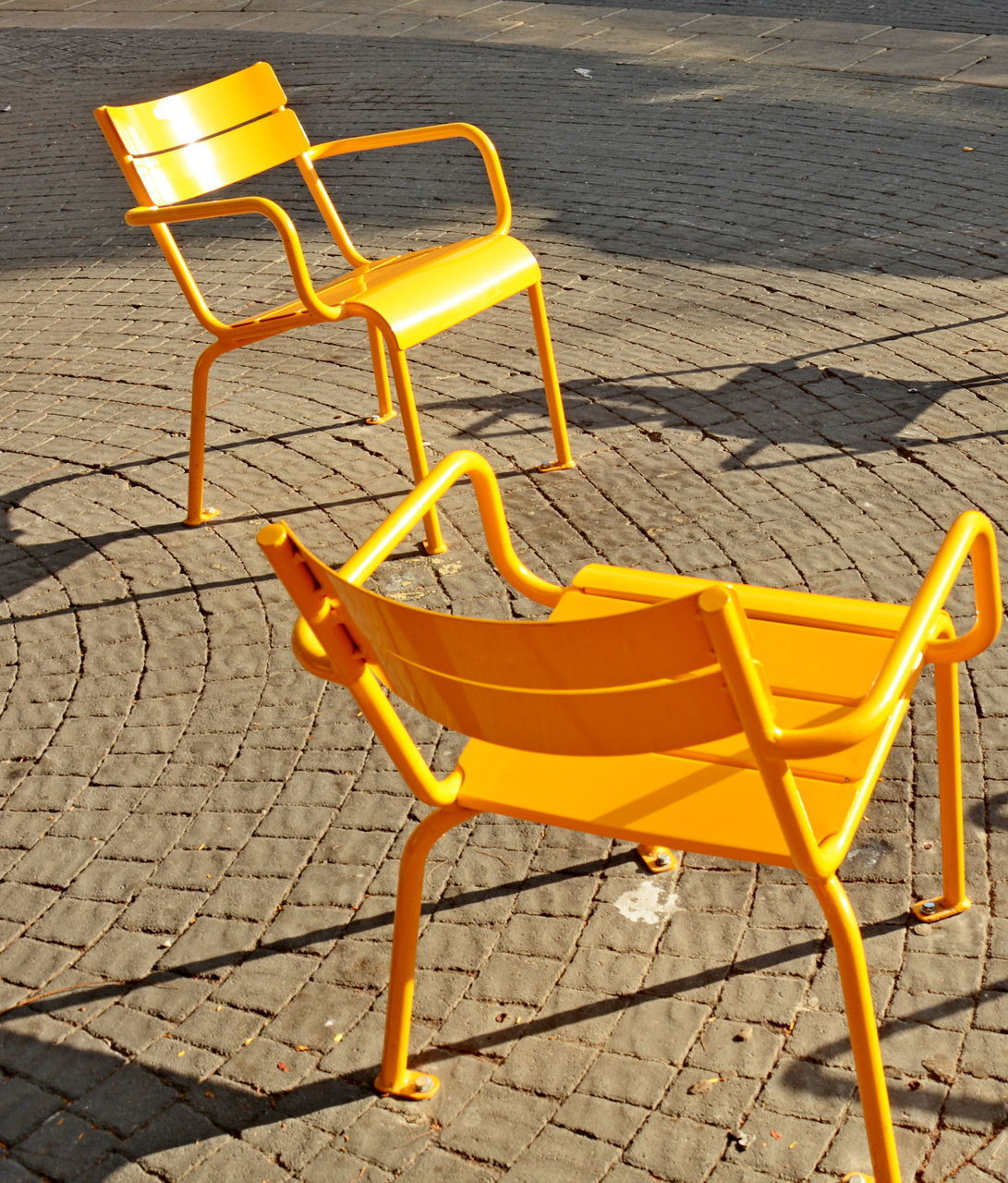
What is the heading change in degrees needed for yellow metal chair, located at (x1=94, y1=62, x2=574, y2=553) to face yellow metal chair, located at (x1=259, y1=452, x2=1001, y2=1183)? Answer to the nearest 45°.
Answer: approximately 45° to its right

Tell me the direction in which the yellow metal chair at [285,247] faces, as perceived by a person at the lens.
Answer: facing the viewer and to the right of the viewer
